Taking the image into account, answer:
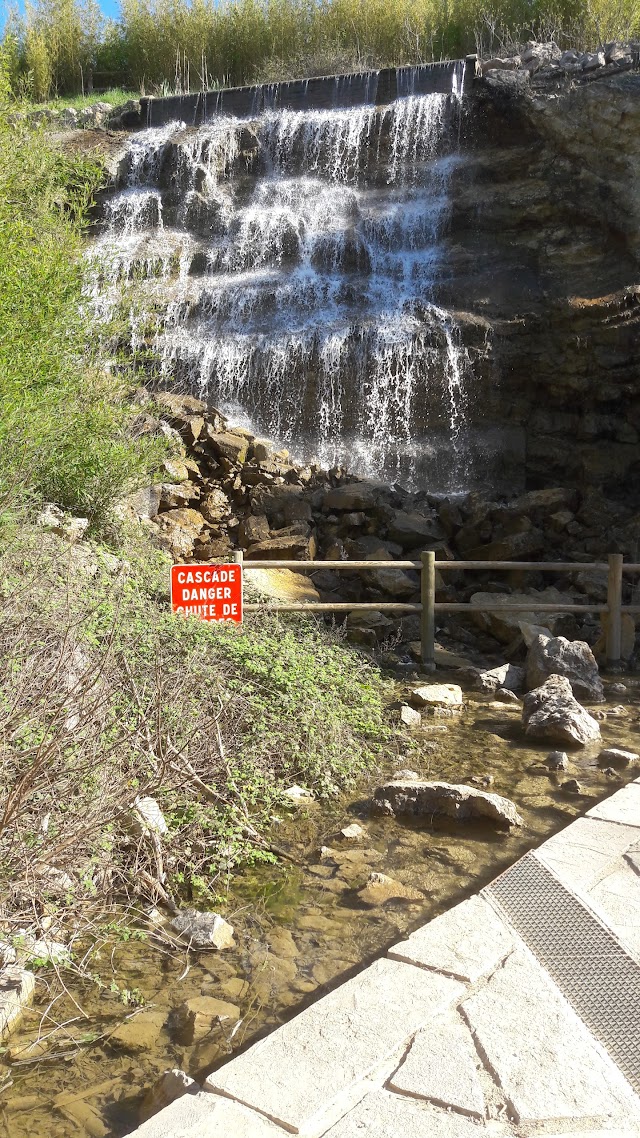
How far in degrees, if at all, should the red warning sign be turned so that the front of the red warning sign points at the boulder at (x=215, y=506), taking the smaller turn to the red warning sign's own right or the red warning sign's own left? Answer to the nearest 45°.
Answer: approximately 180°

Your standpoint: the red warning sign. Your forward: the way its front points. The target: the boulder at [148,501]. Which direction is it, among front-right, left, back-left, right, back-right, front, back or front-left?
back

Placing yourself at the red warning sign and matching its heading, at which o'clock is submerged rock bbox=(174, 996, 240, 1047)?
The submerged rock is roughly at 12 o'clock from the red warning sign.

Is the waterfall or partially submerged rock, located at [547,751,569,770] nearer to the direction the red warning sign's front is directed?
the partially submerged rock

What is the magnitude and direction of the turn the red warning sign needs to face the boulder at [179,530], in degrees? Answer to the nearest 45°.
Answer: approximately 180°

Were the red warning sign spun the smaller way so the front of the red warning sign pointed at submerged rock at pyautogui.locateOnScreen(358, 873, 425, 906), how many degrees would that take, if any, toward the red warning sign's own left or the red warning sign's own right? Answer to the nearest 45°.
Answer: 0° — it already faces it

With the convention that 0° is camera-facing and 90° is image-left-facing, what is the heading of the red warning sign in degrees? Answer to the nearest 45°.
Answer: approximately 0°

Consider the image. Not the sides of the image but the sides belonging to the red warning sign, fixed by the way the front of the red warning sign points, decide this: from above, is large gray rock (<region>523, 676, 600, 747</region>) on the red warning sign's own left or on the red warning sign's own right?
on the red warning sign's own left

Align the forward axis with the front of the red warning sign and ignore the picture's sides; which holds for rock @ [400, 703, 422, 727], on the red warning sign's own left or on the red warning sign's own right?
on the red warning sign's own left
